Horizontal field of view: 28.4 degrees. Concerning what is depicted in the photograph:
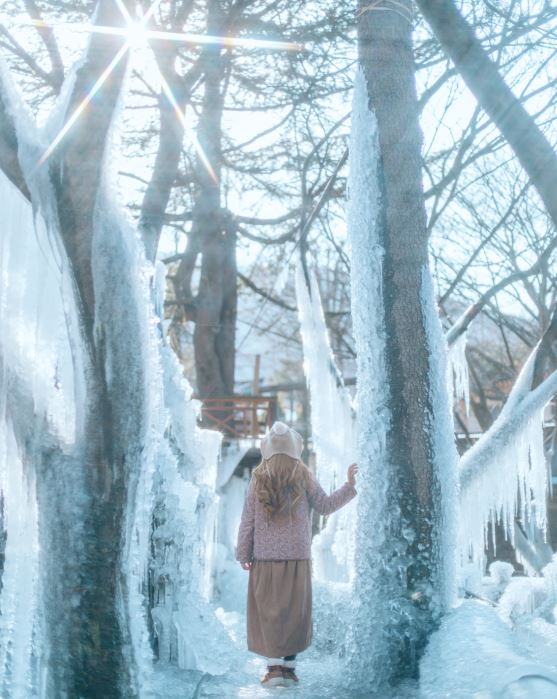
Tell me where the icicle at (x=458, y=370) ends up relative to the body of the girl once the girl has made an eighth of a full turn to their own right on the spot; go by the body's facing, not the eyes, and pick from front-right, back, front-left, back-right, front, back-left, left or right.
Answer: front

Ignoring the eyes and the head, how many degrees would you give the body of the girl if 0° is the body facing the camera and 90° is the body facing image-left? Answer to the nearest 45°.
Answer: approximately 180°

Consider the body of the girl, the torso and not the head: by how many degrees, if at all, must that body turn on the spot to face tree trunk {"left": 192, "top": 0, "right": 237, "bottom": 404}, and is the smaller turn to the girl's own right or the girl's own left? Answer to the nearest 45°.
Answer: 0° — they already face it

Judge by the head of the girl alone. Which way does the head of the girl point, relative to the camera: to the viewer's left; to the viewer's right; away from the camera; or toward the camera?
away from the camera

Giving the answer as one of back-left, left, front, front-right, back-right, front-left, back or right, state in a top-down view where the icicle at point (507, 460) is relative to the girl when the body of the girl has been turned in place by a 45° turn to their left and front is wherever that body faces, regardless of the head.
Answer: right

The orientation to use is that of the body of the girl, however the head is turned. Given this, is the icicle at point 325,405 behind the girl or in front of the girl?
in front

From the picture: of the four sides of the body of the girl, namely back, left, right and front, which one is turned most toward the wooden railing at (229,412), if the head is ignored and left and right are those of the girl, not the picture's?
front
